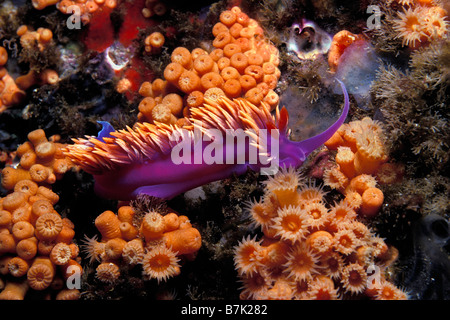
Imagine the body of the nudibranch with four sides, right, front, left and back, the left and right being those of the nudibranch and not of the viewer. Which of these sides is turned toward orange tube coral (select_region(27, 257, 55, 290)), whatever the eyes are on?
back

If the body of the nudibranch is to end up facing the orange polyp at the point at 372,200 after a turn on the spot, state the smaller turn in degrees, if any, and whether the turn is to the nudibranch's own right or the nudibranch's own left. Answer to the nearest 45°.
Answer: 0° — it already faces it

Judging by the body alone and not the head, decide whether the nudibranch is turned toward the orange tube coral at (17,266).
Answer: no

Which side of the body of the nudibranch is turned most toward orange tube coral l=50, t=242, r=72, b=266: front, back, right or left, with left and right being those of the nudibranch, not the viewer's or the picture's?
back

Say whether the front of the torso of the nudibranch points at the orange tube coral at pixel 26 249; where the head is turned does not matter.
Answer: no

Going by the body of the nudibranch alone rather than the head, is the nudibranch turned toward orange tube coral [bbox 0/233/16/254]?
no

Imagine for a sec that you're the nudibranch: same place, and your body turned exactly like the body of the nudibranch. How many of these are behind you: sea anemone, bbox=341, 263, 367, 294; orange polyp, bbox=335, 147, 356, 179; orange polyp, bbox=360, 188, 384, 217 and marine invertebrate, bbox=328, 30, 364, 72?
0

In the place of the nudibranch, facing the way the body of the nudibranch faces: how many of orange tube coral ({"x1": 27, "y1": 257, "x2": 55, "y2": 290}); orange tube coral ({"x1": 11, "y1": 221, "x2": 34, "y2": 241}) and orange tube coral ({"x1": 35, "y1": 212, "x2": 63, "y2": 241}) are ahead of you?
0
